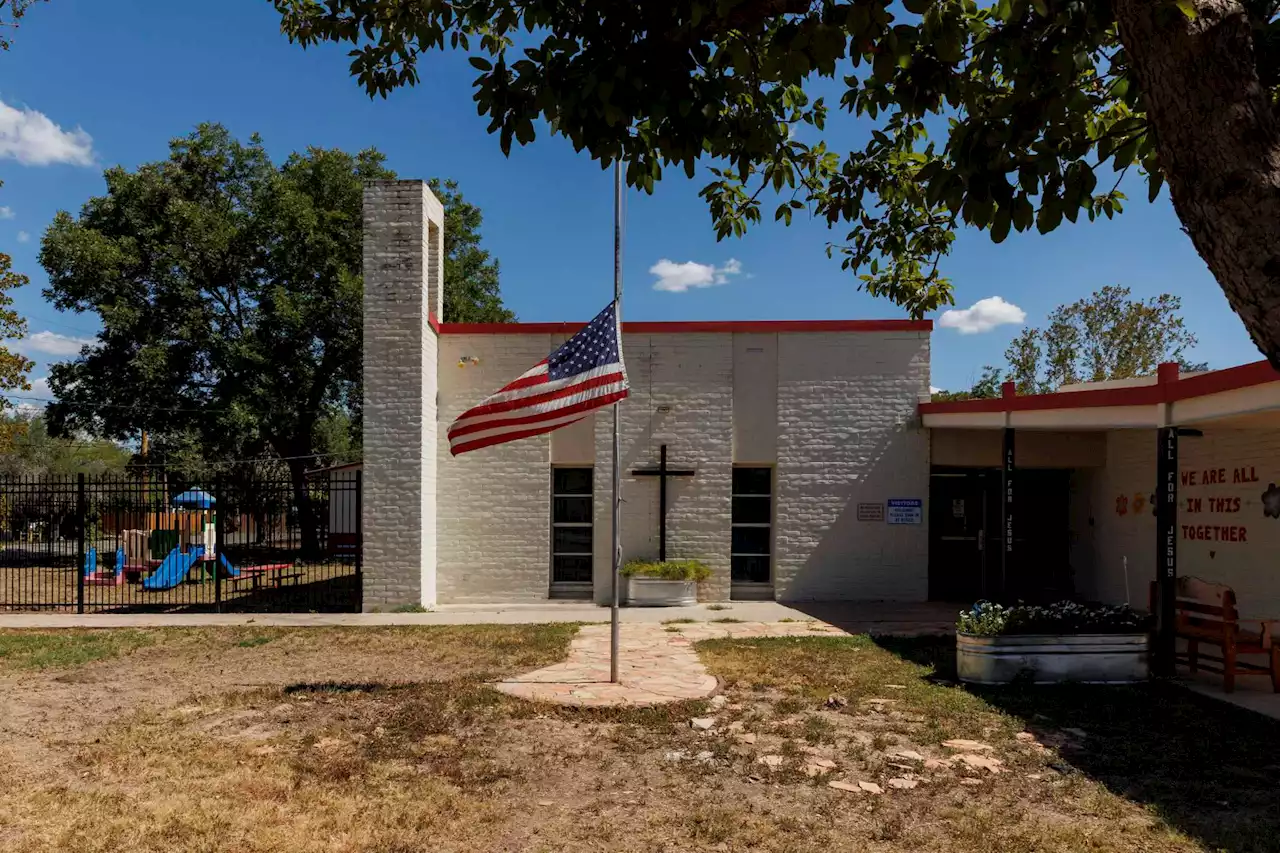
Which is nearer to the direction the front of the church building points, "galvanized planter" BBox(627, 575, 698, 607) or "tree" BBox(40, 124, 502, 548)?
the galvanized planter

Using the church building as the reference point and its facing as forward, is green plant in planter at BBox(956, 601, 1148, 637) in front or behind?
in front

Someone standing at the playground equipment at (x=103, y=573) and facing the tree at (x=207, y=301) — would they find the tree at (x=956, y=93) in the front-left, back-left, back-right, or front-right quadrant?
back-right

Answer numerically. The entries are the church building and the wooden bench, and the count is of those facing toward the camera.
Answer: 1

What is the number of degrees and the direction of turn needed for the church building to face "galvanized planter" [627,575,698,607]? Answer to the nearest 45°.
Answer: approximately 45° to its right

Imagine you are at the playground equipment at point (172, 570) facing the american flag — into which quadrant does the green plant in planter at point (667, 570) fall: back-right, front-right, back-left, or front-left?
front-left

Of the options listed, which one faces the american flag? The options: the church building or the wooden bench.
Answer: the church building

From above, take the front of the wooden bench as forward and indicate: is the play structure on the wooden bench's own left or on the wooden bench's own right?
on the wooden bench's own left

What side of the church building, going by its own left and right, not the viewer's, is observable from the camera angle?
front

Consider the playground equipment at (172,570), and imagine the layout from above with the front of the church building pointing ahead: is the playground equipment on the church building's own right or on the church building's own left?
on the church building's own right

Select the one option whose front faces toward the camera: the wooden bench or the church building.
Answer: the church building
